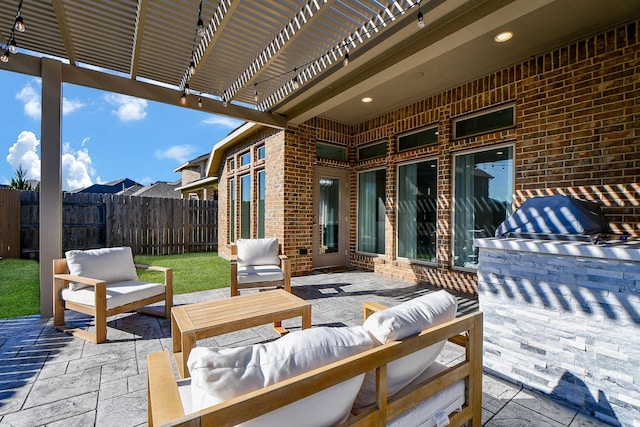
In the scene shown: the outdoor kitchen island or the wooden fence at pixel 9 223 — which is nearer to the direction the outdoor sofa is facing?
the wooden fence

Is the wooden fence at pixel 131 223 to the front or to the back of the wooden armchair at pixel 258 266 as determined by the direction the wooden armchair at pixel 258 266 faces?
to the back

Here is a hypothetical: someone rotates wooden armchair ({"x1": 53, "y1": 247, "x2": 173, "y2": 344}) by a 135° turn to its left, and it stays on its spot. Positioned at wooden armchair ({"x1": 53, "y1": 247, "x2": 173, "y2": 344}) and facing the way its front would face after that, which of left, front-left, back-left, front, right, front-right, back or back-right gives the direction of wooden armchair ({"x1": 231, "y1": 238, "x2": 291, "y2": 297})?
right

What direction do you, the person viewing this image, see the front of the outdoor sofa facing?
facing away from the viewer and to the left of the viewer

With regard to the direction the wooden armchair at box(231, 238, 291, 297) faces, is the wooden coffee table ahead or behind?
ahead

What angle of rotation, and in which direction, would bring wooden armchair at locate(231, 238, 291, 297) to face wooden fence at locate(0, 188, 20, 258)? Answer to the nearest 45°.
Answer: approximately 135° to its right

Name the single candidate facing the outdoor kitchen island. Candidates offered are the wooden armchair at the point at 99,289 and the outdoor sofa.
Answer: the wooden armchair

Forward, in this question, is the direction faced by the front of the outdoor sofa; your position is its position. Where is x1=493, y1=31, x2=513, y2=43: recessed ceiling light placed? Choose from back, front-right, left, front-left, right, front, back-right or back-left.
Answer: right

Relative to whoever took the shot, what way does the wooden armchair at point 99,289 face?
facing the viewer and to the right of the viewer

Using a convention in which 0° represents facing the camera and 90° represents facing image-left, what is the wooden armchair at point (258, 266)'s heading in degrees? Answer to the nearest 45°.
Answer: approximately 0°

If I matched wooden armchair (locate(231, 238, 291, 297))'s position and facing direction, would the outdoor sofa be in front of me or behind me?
in front

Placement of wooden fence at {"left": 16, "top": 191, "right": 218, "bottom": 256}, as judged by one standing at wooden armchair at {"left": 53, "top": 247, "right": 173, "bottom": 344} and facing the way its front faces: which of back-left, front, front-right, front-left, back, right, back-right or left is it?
back-left

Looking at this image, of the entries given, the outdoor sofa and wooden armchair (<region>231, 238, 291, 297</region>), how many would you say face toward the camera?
1
